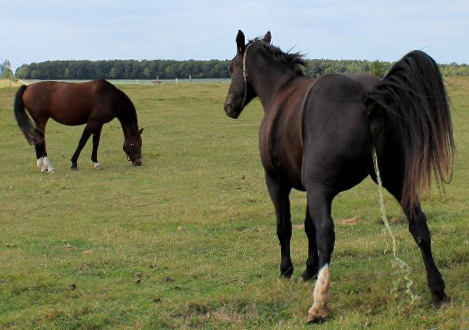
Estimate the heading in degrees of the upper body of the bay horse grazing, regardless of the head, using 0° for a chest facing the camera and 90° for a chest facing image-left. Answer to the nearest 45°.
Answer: approximately 270°

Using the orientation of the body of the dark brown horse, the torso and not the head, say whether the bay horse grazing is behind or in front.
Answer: in front

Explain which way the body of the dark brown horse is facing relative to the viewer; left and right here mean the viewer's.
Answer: facing away from the viewer and to the left of the viewer

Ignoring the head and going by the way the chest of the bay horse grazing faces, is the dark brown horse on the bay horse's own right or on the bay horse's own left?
on the bay horse's own right

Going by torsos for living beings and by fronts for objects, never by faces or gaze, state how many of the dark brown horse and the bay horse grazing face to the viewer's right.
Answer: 1

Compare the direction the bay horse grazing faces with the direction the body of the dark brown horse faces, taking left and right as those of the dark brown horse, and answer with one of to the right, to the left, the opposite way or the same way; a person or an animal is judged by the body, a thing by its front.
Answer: to the right
